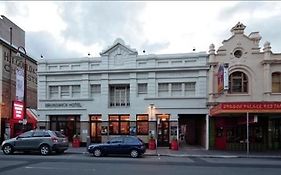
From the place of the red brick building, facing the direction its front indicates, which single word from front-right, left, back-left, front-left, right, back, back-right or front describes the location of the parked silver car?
front-right

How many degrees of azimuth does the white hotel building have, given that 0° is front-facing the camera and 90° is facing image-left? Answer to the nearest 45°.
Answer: approximately 0°

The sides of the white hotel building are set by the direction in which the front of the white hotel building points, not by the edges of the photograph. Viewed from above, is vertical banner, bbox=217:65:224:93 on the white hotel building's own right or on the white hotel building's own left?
on the white hotel building's own left

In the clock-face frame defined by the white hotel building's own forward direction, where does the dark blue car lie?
The dark blue car is roughly at 12 o'clock from the white hotel building.

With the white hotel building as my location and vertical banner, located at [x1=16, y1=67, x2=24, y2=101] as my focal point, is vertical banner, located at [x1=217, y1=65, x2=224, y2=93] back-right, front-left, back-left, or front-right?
back-left

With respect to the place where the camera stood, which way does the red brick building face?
facing the viewer and to the right of the viewer

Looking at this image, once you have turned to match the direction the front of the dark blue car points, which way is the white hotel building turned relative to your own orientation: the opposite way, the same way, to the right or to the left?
to the left

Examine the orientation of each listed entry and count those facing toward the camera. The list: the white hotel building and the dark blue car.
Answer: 1

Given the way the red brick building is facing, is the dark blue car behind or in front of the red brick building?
in front

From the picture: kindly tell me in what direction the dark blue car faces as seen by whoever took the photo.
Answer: facing to the left of the viewer
